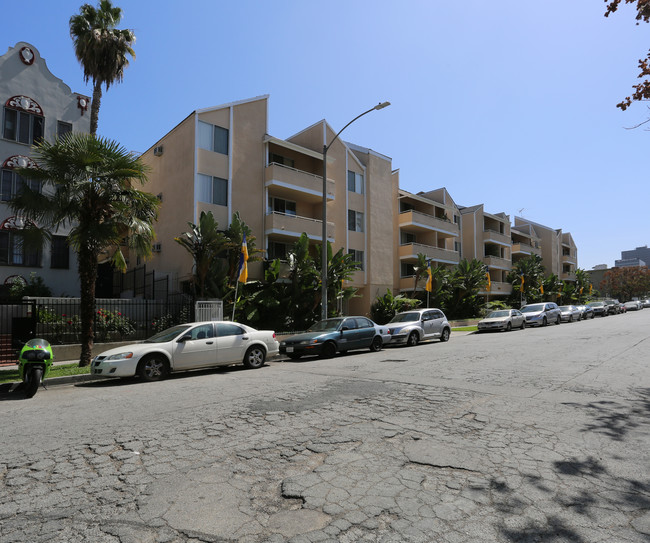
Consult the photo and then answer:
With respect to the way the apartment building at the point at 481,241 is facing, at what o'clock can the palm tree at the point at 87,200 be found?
The palm tree is roughly at 2 o'clock from the apartment building.

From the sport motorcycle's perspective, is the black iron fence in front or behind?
behind

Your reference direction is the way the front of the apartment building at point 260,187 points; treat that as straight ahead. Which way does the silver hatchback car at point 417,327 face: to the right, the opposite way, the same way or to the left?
to the right

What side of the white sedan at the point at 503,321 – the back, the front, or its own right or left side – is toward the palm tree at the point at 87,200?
front

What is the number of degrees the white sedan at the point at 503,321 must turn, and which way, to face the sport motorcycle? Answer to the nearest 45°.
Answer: approximately 45° to its left

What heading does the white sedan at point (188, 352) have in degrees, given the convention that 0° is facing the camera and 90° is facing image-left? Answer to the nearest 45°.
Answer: approximately 45°

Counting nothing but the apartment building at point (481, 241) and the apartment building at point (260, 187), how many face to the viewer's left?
0

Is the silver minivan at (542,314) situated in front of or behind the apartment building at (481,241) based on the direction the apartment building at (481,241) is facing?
in front

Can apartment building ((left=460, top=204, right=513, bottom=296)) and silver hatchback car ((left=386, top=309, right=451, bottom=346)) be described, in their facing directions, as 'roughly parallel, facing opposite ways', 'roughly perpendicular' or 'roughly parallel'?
roughly perpendicular

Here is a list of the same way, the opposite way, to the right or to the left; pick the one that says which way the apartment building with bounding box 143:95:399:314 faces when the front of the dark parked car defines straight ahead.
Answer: to the left

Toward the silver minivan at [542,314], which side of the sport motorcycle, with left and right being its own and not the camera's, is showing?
left
